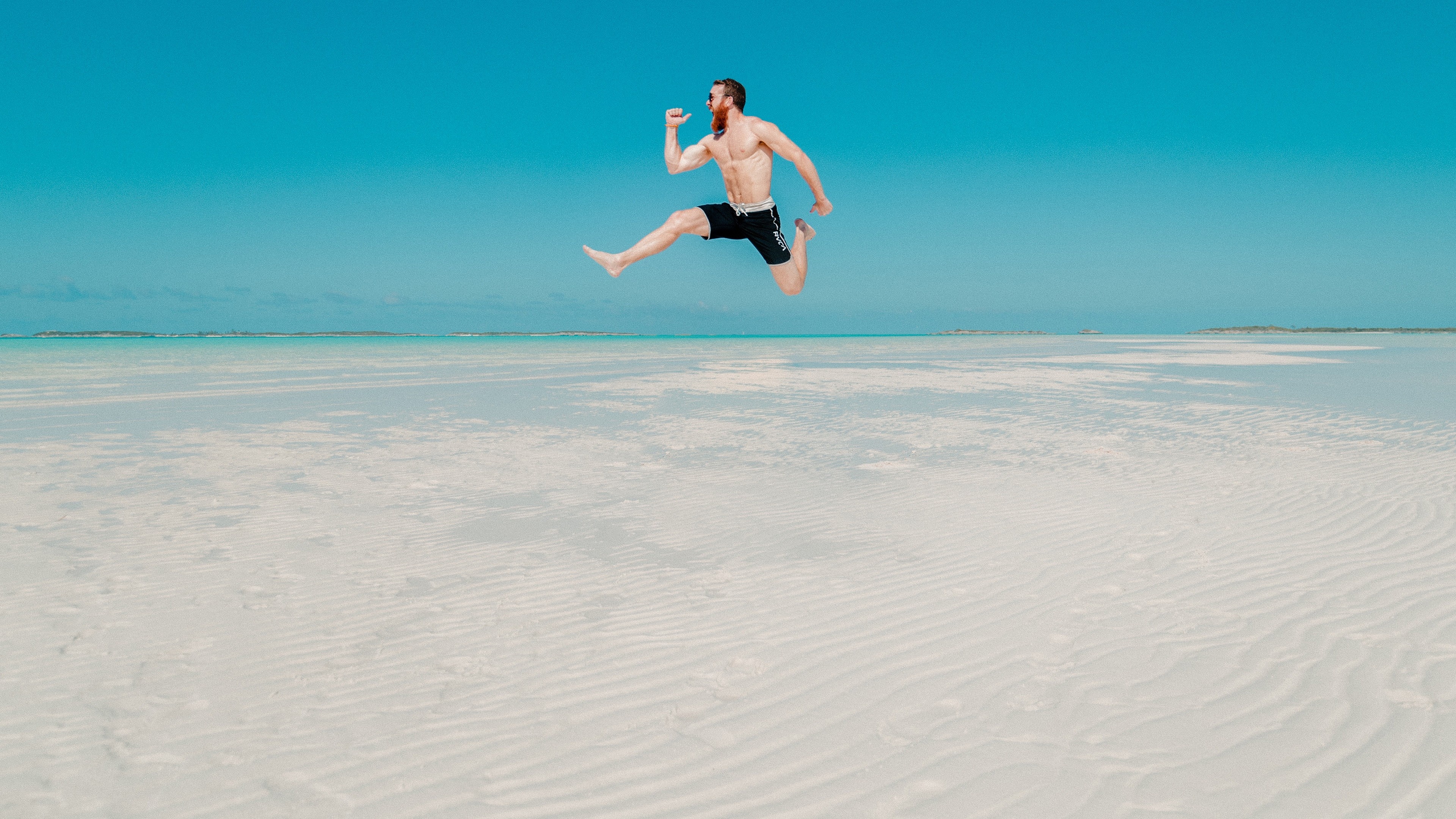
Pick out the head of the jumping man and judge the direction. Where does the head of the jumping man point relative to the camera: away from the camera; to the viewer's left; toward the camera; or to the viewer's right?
to the viewer's left

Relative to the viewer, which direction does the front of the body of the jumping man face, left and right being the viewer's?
facing the viewer and to the left of the viewer
